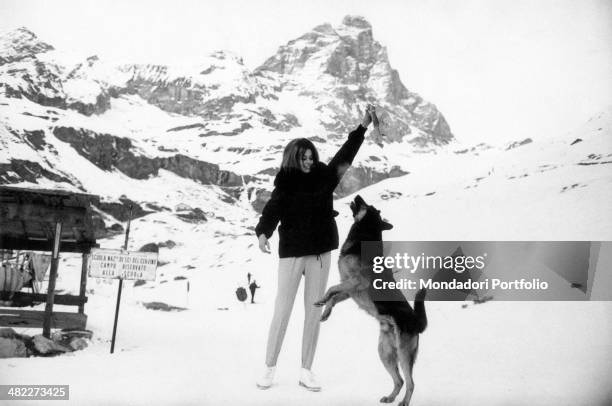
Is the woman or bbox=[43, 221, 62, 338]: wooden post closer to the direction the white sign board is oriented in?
the woman

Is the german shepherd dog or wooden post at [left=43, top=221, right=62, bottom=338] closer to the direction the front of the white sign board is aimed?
the german shepherd dog

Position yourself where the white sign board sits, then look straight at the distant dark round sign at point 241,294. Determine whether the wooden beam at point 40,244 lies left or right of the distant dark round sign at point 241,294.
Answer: left

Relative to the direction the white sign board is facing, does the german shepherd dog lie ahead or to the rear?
ahead

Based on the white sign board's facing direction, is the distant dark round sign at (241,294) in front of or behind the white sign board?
behind

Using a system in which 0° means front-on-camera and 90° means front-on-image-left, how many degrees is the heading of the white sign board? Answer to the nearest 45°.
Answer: approximately 0°
